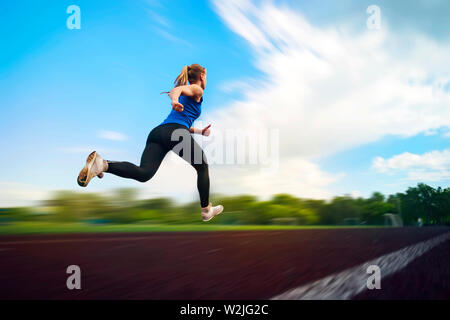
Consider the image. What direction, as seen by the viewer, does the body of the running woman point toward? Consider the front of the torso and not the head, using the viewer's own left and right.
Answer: facing away from the viewer and to the right of the viewer
